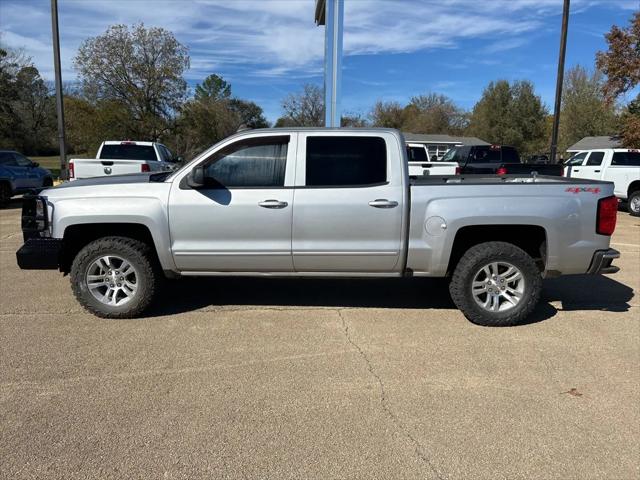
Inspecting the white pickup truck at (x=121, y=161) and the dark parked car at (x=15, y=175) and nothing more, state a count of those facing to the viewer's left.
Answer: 0

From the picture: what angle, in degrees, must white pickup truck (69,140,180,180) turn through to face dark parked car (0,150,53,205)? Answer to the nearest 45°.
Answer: approximately 90° to its left

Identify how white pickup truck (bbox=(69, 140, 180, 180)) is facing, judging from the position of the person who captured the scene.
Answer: facing away from the viewer and to the right of the viewer

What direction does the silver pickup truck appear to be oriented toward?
to the viewer's left

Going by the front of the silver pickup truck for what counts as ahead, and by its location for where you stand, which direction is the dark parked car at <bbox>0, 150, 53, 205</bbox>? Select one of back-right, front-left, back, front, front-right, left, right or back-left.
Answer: front-right

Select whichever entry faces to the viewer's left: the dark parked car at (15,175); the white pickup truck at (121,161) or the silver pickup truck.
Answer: the silver pickup truck

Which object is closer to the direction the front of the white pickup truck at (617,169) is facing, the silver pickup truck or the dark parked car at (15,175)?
the dark parked car

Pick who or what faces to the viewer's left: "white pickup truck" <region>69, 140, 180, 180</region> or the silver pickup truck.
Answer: the silver pickup truck

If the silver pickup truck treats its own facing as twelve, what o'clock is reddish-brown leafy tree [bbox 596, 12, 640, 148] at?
The reddish-brown leafy tree is roughly at 4 o'clock from the silver pickup truck.

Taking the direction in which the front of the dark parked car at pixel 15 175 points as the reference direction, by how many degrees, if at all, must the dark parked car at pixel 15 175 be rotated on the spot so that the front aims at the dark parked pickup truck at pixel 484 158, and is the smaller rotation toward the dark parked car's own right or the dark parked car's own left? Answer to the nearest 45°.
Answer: approximately 45° to the dark parked car's own right

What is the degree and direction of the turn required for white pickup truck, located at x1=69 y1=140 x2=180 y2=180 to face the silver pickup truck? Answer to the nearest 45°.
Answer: approximately 135° to its right

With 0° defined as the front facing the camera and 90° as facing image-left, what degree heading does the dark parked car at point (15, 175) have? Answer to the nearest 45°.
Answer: approximately 225°

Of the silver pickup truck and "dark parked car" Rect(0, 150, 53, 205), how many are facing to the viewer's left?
1

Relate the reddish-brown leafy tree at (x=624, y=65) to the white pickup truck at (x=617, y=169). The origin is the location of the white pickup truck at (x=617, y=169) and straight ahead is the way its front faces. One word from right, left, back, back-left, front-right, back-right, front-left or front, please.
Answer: front-right
